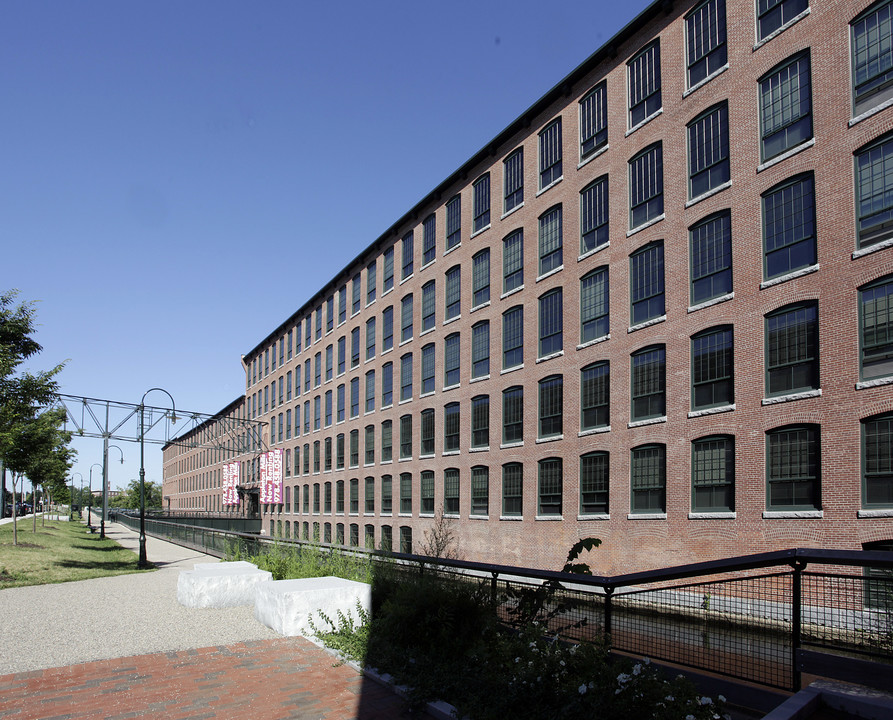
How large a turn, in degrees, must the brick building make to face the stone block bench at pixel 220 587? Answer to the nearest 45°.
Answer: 0° — it already faces it

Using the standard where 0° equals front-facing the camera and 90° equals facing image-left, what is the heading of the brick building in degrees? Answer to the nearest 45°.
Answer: approximately 45°
